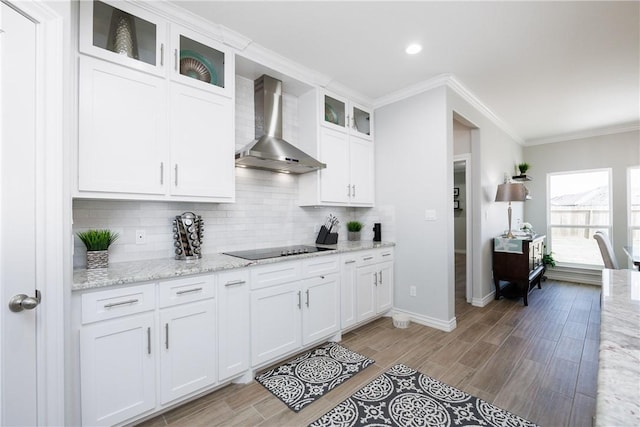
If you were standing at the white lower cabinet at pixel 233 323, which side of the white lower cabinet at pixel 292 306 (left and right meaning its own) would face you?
right

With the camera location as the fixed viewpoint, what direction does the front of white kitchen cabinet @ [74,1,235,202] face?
facing the viewer and to the right of the viewer

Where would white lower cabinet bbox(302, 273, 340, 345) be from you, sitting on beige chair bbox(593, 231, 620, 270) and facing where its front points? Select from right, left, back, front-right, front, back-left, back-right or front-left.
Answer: back-right

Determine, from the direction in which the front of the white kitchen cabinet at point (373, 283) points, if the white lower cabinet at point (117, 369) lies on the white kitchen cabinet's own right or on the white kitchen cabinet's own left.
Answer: on the white kitchen cabinet's own right

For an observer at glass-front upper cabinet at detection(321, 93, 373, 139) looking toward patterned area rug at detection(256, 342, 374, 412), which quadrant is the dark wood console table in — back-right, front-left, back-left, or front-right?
back-left

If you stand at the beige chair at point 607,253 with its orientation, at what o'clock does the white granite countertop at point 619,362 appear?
The white granite countertop is roughly at 3 o'clock from the beige chair.

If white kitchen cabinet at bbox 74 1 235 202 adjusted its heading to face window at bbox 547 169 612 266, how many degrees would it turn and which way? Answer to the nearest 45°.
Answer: approximately 45° to its left

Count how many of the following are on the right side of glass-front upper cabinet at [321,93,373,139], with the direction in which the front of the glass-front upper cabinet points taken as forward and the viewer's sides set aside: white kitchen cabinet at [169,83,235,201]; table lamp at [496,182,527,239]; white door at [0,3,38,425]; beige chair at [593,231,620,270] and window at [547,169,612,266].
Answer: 2

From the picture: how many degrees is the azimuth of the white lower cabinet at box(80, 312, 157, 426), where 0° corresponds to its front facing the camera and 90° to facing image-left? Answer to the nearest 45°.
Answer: approximately 315°

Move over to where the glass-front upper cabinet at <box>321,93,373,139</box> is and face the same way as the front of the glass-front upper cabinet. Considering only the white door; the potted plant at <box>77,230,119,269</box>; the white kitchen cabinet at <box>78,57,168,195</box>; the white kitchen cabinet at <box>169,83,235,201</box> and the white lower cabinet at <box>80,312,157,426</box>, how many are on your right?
5
